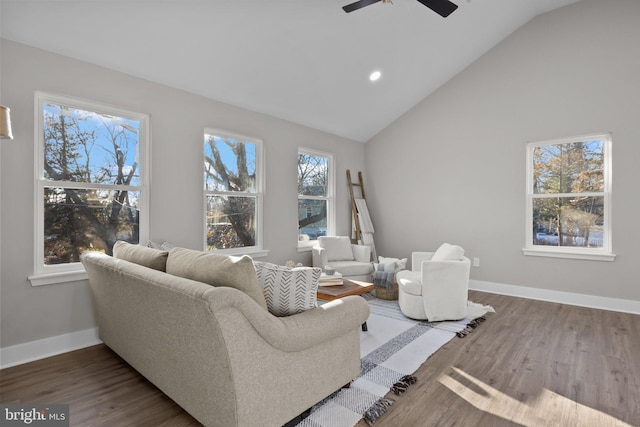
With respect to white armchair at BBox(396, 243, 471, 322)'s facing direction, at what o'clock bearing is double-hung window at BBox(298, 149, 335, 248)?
The double-hung window is roughly at 1 o'clock from the white armchair.

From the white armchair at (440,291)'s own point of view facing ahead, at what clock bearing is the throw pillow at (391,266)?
The throw pillow is roughly at 2 o'clock from the white armchair.

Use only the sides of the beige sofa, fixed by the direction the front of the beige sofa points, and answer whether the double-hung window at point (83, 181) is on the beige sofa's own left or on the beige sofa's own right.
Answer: on the beige sofa's own left

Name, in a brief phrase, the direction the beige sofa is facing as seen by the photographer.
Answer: facing away from the viewer and to the right of the viewer

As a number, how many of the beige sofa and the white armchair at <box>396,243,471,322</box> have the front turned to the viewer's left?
1

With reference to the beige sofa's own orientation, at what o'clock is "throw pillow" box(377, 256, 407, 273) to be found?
The throw pillow is roughly at 12 o'clock from the beige sofa.

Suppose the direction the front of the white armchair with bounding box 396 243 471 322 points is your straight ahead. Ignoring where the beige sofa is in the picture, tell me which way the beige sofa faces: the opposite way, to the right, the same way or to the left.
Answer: to the right

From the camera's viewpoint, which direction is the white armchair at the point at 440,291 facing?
to the viewer's left

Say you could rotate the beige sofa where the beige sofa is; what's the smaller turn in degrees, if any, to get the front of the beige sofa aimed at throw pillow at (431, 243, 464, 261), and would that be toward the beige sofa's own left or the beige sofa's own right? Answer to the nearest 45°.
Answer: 0° — it already faces it
